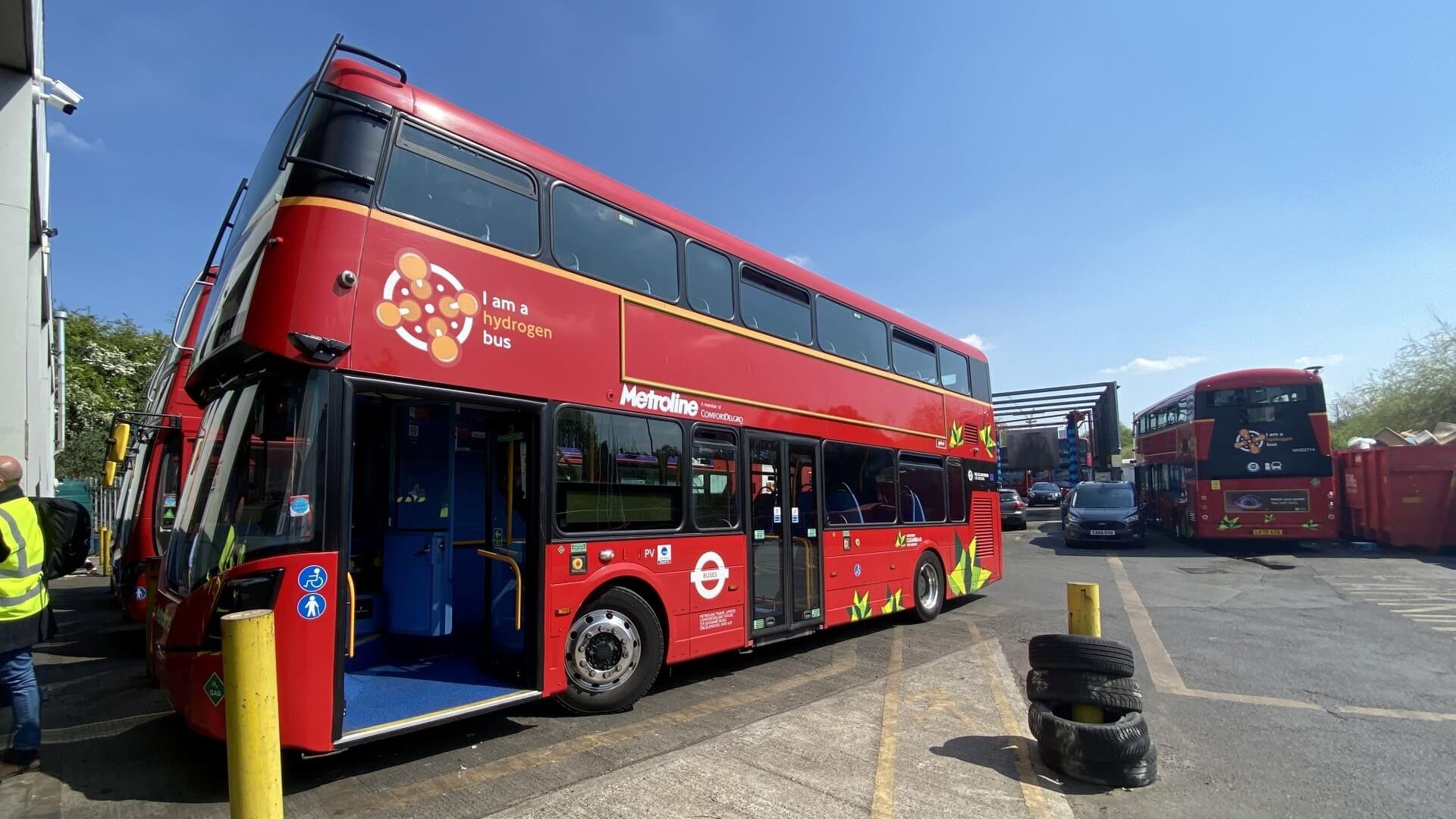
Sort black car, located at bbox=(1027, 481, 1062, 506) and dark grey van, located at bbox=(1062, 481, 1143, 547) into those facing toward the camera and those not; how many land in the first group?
2

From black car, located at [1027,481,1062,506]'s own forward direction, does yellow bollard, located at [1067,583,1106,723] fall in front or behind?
in front

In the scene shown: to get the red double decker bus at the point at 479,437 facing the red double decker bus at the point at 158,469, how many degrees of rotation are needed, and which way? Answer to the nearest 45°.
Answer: approximately 90° to its right

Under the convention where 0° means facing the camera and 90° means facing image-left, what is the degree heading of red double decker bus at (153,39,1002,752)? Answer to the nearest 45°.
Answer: approximately 45°

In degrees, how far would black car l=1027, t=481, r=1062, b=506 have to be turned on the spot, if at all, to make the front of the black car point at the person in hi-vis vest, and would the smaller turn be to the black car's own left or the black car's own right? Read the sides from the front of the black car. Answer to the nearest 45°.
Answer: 0° — it already faces them

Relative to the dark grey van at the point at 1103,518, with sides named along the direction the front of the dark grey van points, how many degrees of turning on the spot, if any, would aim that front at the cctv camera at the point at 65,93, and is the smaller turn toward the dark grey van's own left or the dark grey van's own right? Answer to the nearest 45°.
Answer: approximately 45° to the dark grey van's own right

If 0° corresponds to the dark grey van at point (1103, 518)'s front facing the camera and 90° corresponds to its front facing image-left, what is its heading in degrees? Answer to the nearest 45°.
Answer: approximately 0°

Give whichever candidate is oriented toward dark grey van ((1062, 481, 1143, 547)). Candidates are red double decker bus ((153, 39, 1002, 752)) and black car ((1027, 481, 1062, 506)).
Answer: black car ((1027, 481, 1062, 506))

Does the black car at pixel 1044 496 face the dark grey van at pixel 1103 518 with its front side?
yes

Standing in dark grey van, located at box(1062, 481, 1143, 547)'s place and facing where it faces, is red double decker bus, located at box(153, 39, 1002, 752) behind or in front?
in front

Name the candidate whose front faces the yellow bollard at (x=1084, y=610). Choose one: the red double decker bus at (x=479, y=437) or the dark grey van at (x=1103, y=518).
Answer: the dark grey van

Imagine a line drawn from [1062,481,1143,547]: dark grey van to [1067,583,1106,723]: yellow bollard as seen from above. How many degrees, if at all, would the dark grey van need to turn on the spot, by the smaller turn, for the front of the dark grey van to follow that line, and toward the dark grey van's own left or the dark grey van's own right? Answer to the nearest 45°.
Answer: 0° — it already faces it

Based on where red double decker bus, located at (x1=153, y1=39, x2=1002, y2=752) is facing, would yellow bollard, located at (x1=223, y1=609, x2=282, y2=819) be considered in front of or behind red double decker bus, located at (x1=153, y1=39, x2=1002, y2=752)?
in front

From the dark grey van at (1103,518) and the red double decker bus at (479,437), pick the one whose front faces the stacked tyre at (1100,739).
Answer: the dark grey van

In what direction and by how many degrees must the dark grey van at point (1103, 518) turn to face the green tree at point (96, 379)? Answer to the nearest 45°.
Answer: approximately 90° to its right
